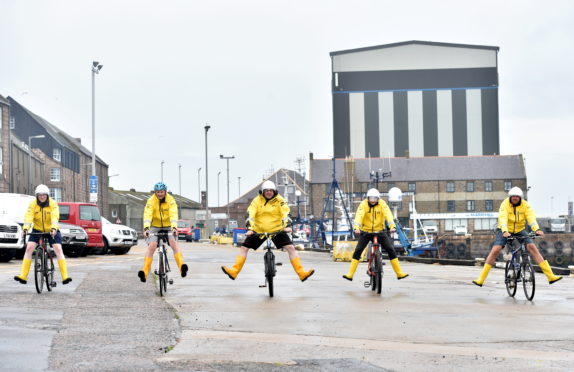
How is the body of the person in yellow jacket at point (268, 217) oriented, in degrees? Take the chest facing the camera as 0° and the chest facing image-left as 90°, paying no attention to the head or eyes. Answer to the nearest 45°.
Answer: approximately 0°

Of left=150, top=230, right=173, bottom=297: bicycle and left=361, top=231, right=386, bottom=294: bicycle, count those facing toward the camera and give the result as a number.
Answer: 2

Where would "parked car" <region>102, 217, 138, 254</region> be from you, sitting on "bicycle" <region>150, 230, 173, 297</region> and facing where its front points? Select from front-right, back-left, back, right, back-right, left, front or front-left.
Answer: back

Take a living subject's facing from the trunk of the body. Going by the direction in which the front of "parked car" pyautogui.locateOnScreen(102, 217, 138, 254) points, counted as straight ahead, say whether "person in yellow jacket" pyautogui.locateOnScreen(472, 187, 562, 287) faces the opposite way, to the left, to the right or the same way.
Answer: to the right

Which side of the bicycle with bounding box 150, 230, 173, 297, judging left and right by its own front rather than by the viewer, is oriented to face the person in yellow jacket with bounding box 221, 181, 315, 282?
left

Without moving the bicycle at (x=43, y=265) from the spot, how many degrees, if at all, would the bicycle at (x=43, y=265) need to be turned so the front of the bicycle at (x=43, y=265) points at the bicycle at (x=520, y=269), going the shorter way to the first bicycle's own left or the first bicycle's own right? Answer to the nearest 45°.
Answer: approximately 90° to the first bicycle's own left

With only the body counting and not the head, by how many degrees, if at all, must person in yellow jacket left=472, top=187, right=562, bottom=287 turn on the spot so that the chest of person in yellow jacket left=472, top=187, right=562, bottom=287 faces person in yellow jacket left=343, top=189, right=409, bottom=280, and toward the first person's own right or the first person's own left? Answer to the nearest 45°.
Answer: approximately 90° to the first person's own right

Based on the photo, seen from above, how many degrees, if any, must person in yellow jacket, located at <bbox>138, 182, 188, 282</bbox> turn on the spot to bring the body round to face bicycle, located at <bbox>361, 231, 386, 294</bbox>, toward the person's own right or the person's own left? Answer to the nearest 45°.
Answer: approximately 90° to the person's own left

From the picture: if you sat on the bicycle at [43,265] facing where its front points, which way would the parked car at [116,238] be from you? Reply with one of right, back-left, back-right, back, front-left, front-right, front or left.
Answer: back

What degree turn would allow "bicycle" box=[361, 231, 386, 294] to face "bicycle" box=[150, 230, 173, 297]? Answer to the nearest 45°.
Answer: approximately 90° to its right
